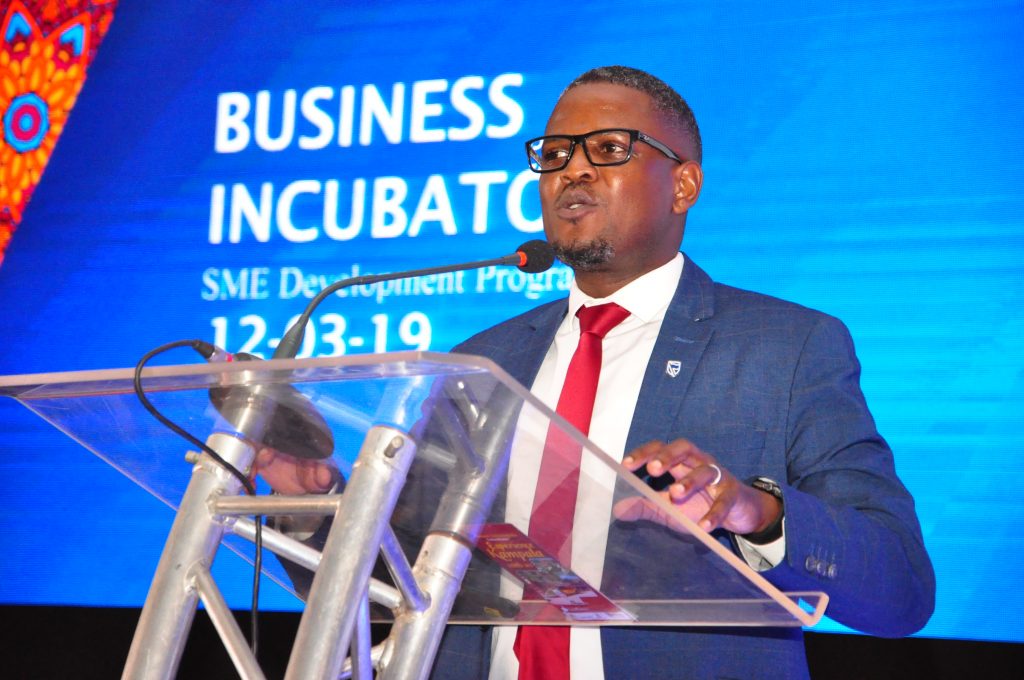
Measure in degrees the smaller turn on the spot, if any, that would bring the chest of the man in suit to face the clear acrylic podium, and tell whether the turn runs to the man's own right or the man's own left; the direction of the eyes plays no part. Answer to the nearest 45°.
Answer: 0° — they already face it

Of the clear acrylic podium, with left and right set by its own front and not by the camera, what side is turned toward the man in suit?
back

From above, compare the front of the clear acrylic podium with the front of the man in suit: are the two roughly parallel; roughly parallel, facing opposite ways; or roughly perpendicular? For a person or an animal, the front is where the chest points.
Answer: roughly parallel

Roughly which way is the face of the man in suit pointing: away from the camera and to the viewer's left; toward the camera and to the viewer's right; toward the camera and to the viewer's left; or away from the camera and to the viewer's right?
toward the camera and to the viewer's left

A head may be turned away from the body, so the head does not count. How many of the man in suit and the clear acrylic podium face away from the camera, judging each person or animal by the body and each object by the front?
0

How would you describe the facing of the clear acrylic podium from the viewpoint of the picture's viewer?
facing the viewer and to the left of the viewer
